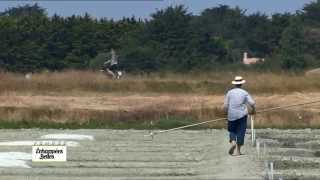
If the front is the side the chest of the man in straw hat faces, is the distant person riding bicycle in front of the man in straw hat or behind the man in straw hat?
in front
